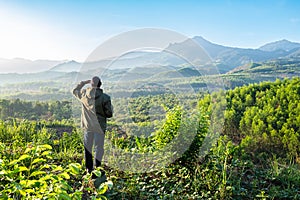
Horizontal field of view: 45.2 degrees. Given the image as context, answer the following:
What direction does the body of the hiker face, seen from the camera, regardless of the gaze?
away from the camera
